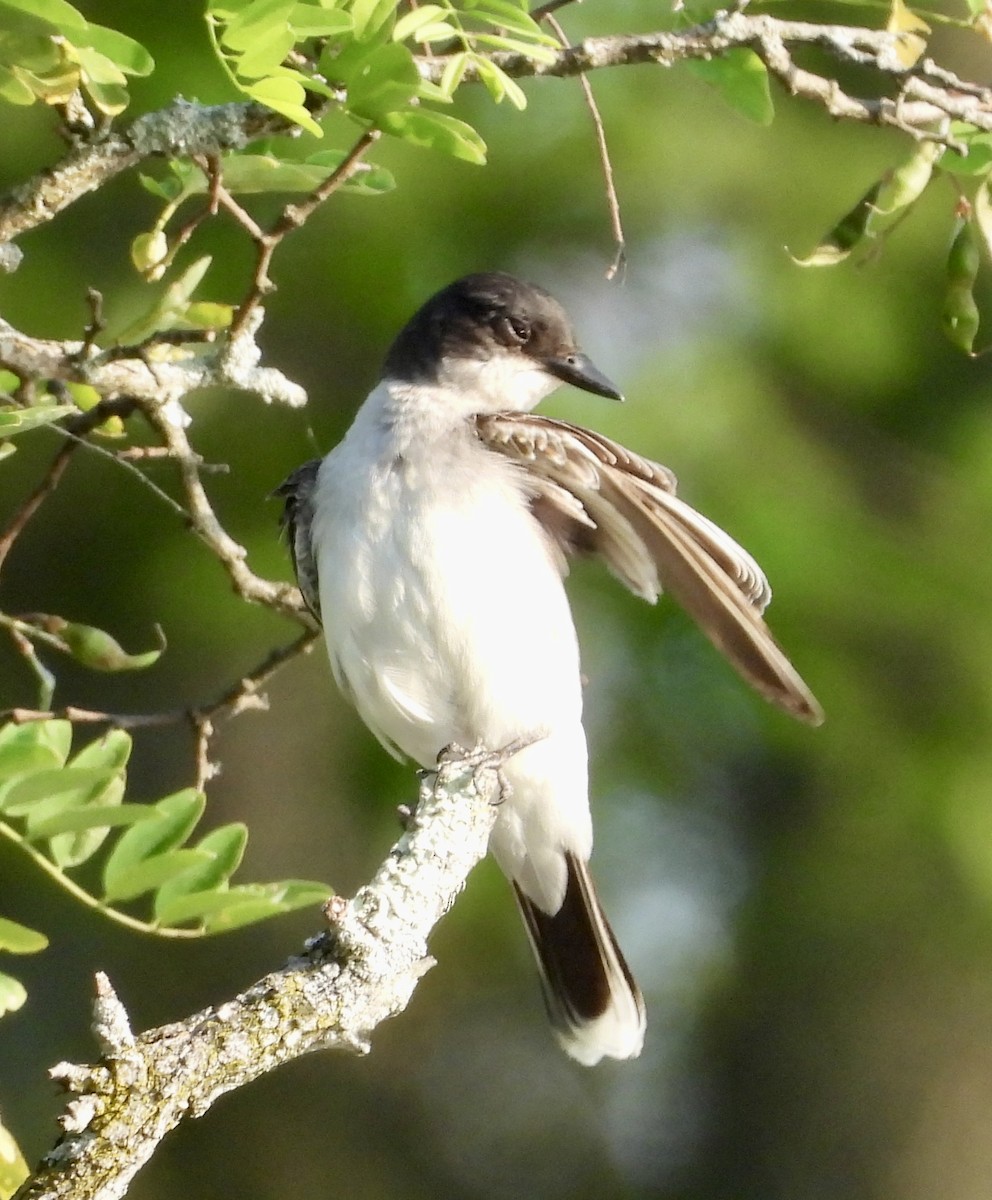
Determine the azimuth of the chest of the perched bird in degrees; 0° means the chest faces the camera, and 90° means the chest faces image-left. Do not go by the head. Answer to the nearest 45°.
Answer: approximately 0°

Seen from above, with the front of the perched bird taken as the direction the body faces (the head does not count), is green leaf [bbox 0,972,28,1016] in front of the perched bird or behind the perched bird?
in front
